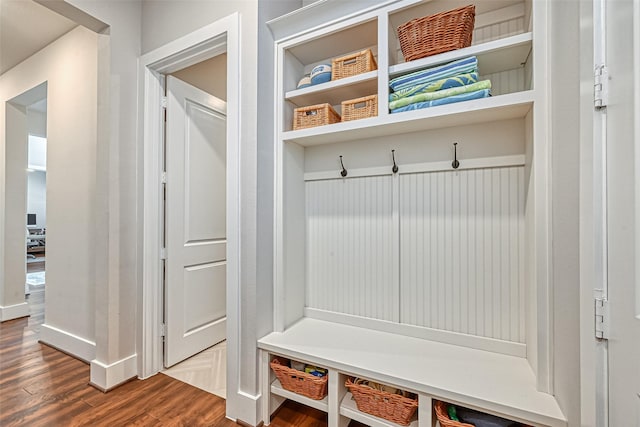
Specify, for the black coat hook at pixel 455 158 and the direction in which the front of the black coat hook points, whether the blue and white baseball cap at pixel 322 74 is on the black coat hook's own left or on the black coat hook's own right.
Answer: on the black coat hook's own right

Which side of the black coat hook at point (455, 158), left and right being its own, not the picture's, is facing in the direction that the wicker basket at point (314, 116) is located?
right

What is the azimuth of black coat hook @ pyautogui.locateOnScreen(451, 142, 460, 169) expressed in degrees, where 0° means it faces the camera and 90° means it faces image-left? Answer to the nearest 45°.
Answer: approximately 0°

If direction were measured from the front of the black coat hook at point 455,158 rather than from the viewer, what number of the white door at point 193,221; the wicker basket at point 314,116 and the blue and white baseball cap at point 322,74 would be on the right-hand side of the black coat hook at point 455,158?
3
